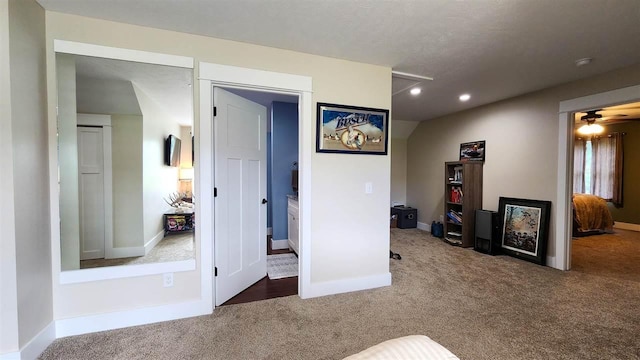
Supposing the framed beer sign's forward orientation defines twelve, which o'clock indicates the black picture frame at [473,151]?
The black picture frame is roughly at 9 o'clock from the framed beer sign.

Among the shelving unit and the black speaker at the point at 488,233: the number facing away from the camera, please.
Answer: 0

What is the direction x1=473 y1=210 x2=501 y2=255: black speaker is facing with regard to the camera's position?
facing the viewer and to the left of the viewer

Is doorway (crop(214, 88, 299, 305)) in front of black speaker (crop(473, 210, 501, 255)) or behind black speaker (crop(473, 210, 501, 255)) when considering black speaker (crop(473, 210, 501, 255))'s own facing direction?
in front

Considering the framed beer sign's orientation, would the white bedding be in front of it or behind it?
in front

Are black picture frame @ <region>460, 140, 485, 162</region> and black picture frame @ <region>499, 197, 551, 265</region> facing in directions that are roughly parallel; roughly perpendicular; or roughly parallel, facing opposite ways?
roughly parallel

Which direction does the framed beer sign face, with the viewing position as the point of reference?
facing the viewer and to the right of the viewer

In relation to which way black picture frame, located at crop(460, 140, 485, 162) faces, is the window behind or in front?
behind

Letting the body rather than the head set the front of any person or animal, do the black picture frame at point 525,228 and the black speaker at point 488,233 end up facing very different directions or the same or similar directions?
same or similar directions
